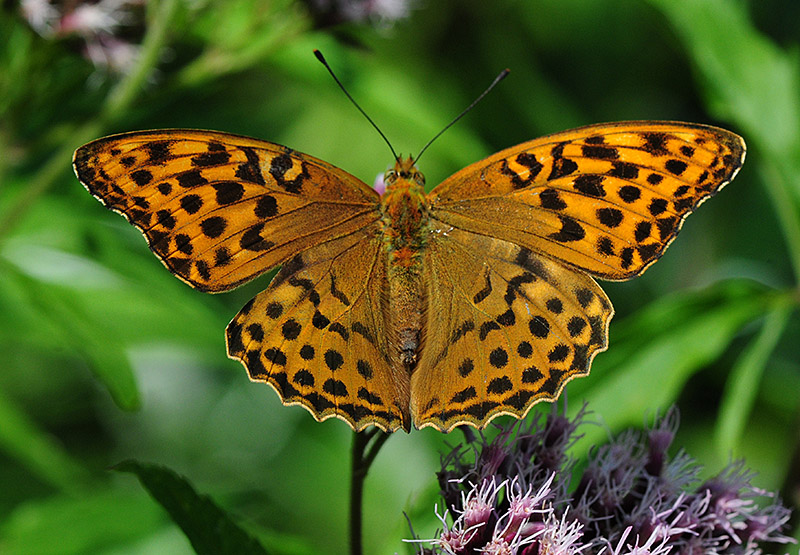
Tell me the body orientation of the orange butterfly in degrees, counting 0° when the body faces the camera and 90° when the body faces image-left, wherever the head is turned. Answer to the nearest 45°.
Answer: approximately 180°

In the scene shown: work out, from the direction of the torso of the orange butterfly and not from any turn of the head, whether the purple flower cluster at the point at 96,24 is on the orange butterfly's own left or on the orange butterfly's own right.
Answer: on the orange butterfly's own left

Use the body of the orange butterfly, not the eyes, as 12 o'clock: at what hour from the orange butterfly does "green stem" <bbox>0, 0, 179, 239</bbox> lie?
The green stem is roughly at 10 o'clock from the orange butterfly.

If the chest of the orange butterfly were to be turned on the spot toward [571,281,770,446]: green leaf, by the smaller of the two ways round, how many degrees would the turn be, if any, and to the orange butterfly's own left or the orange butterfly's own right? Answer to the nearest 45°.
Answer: approximately 45° to the orange butterfly's own right
